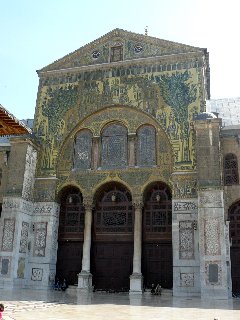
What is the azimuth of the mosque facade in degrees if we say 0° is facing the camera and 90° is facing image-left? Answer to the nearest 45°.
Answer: approximately 0°
